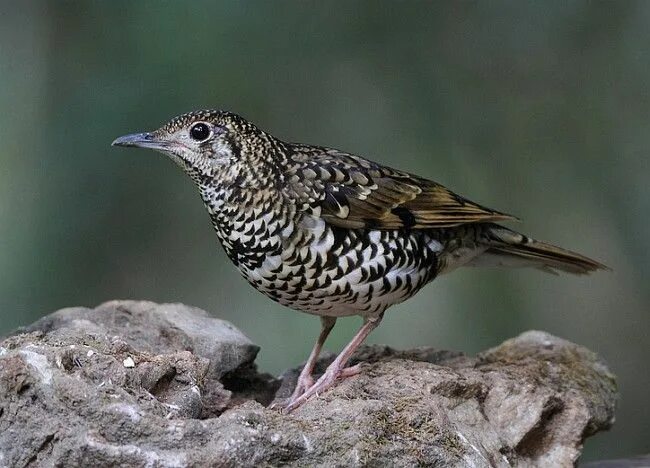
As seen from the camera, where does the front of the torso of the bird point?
to the viewer's left
